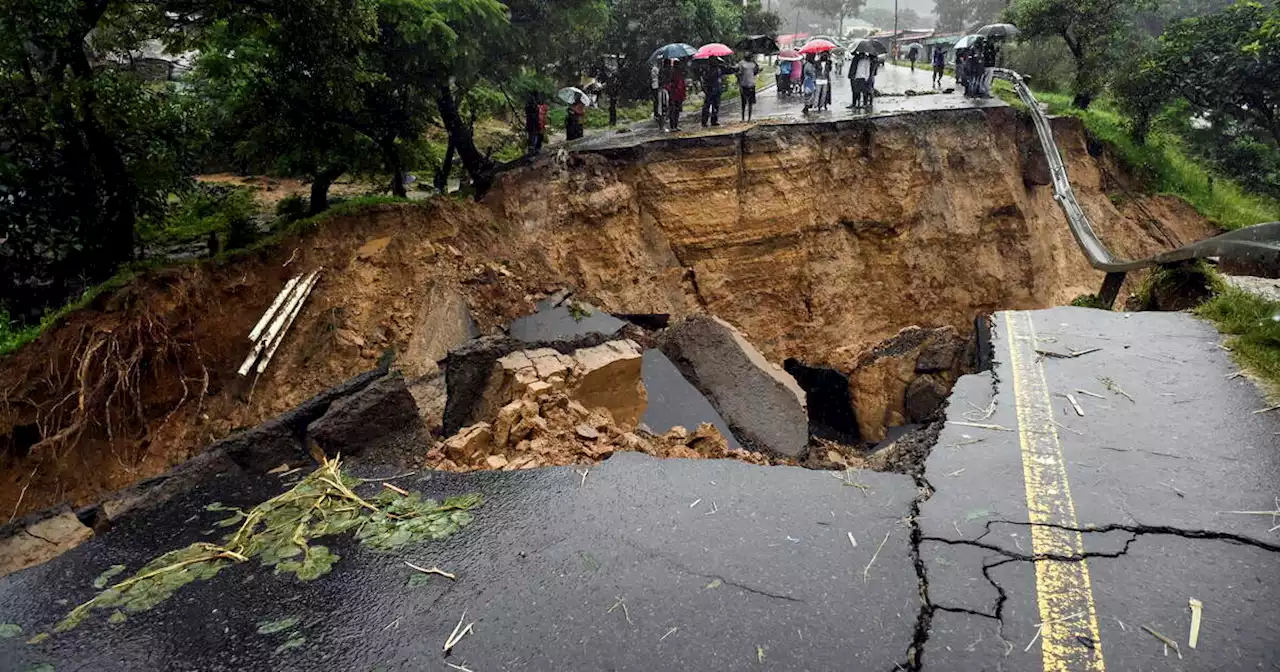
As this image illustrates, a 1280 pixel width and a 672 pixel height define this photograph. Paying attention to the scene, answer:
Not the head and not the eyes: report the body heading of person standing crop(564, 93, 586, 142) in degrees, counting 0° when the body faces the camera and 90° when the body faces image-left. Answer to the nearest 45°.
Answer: approximately 0°

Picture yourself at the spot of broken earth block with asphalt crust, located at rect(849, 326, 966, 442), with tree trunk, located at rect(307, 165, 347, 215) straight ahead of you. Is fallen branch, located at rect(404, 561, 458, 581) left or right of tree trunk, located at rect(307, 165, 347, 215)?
left

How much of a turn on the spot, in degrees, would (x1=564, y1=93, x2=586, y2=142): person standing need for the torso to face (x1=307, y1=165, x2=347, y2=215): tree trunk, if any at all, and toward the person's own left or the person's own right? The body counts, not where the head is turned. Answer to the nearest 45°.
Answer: approximately 45° to the person's own right

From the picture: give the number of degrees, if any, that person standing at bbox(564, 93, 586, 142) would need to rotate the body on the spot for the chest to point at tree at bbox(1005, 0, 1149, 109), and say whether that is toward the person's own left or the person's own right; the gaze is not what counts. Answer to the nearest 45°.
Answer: approximately 90° to the person's own left

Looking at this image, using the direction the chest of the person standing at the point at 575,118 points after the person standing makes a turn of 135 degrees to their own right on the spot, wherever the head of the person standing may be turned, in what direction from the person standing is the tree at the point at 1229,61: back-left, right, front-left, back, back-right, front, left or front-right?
back-right

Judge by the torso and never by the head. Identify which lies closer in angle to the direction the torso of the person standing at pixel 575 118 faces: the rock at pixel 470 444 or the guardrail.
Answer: the rock

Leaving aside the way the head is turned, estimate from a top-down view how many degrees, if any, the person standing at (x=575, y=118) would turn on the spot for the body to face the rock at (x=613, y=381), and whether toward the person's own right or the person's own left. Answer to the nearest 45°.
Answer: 0° — they already face it

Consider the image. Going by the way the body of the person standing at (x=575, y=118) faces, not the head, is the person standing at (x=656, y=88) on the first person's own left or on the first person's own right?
on the first person's own left
